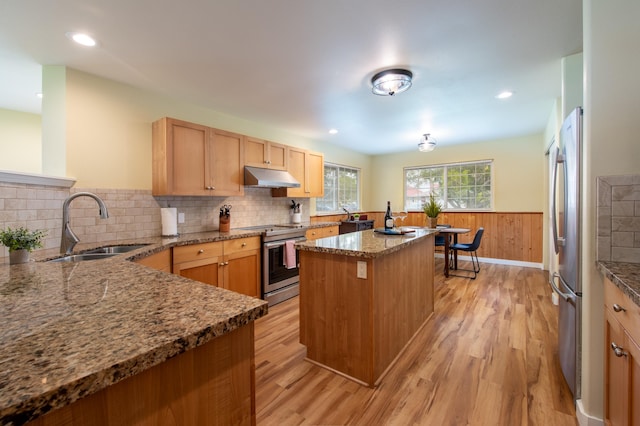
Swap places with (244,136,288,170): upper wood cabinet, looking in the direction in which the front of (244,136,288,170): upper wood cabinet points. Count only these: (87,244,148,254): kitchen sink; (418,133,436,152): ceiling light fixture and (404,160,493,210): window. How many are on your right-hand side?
1

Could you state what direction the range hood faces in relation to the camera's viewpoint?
facing the viewer and to the right of the viewer

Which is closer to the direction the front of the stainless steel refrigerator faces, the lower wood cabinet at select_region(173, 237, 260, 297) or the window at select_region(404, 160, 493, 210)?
the lower wood cabinet

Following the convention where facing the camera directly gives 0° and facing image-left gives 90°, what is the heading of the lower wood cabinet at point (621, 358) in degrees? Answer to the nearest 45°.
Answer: approximately 90°

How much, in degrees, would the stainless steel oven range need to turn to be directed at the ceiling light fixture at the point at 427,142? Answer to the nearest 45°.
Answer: approximately 45° to its left

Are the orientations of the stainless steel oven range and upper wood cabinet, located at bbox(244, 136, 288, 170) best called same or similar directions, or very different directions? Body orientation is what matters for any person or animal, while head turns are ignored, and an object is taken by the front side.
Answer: same or similar directions

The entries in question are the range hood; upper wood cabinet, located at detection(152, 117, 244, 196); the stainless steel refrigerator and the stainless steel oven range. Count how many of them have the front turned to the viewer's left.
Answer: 1

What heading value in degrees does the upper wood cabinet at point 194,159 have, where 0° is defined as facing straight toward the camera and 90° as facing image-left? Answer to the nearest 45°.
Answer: approximately 315°

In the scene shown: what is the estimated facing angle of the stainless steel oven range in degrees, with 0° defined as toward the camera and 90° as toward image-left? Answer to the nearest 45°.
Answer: approximately 315°

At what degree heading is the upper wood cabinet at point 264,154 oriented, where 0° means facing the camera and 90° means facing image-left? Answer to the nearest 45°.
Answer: approximately 315°

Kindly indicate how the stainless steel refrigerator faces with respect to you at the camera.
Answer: facing to the left of the viewer

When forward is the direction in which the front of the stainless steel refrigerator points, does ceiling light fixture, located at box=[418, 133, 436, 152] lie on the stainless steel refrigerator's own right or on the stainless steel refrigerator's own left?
on the stainless steel refrigerator's own right

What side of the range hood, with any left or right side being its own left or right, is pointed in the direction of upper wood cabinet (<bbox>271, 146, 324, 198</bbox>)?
left

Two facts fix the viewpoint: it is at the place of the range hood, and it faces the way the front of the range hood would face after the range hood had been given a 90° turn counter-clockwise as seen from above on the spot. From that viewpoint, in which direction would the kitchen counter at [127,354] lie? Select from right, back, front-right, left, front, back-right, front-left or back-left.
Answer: back-right

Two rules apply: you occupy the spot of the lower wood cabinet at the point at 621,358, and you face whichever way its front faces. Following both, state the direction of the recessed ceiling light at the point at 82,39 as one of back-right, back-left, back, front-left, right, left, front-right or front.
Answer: front-left

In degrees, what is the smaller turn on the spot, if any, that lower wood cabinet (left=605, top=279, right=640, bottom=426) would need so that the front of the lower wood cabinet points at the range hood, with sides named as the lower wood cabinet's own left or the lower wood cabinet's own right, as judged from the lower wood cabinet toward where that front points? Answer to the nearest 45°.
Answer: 0° — it already faces it

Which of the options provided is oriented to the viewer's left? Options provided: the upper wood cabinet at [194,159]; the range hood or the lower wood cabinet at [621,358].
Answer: the lower wood cabinet
